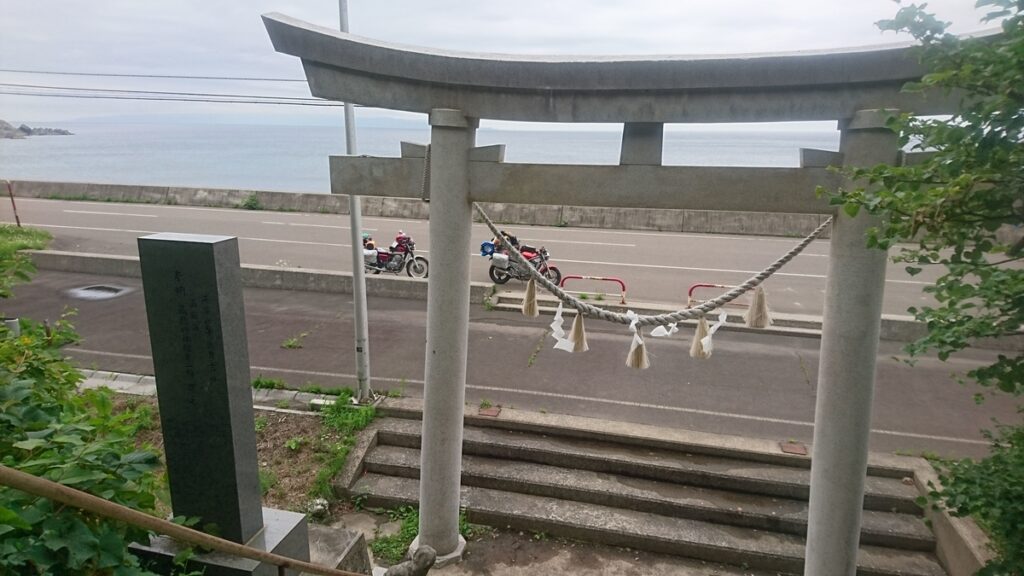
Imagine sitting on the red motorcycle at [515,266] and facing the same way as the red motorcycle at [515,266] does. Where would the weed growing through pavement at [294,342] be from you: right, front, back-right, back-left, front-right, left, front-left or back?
back-right

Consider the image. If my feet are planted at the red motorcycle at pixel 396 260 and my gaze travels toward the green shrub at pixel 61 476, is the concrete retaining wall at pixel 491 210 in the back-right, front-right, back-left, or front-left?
back-left

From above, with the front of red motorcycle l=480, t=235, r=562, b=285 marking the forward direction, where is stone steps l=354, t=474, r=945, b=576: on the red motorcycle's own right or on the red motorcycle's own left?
on the red motorcycle's own right

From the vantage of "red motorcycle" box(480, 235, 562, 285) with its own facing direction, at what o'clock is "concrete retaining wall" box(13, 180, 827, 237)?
The concrete retaining wall is roughly at 9 o'clock from the red motorcycle.

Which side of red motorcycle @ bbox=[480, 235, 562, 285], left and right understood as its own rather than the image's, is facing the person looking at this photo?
right

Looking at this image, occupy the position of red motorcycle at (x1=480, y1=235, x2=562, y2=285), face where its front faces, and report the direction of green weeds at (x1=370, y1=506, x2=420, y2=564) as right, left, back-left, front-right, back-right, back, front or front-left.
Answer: right

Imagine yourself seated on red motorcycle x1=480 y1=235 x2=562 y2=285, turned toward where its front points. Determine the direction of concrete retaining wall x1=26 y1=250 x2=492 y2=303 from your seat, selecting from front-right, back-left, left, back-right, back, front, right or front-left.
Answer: back

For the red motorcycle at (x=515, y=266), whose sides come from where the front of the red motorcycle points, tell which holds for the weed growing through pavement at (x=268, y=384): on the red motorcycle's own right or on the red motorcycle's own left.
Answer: on the red motorcycle's own right

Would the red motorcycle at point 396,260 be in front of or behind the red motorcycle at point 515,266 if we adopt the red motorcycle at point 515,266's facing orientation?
behind

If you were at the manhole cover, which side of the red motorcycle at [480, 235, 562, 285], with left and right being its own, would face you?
back

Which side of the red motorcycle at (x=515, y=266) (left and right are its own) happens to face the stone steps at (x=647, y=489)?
right

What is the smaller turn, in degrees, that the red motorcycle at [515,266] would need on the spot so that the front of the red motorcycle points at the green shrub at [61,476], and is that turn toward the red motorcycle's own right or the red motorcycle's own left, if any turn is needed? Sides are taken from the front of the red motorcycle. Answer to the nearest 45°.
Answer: approximately 90° to the red motorcycle's own right
